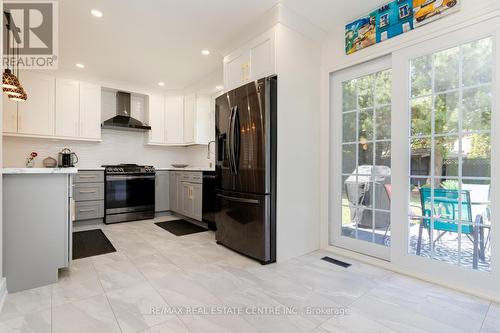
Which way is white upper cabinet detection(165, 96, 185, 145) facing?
toward the camera

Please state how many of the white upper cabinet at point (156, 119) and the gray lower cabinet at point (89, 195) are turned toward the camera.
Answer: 2

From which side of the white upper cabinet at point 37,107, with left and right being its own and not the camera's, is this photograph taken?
front

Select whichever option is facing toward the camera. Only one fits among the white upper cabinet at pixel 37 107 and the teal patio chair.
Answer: the white upper cabinet

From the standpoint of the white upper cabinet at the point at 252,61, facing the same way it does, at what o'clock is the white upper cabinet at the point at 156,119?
the white upper cabinet at the point at 156,119 is roughly at 3 o'clock from the white upper cabinet at the point at 252,61.

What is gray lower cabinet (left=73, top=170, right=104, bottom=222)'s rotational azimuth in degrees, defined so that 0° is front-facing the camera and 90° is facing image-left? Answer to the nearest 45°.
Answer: approximately 0°

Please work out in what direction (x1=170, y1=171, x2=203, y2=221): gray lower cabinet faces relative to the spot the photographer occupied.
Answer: facing the viewer and to the left of the viewer

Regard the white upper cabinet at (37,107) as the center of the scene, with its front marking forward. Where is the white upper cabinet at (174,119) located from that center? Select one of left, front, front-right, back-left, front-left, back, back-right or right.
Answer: left

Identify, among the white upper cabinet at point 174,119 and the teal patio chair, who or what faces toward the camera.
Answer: the white upper cabinet

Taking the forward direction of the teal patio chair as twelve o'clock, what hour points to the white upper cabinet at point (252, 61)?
The white upper cabinet is roughly at 7 o'clock from the teal patio chair.

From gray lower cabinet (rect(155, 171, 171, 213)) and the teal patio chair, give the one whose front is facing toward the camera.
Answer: the gray lower cabinet

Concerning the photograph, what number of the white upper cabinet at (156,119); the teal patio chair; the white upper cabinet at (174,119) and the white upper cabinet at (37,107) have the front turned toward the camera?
3

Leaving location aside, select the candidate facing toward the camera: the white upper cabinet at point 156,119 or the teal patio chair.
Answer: the white upper cabinet

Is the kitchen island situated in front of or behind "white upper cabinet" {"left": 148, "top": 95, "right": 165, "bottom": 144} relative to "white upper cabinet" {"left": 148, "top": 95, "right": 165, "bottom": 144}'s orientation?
in front

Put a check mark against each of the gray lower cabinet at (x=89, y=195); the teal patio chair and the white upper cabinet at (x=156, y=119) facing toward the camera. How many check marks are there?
2

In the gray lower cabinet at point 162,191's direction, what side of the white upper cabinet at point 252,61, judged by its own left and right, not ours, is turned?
right
